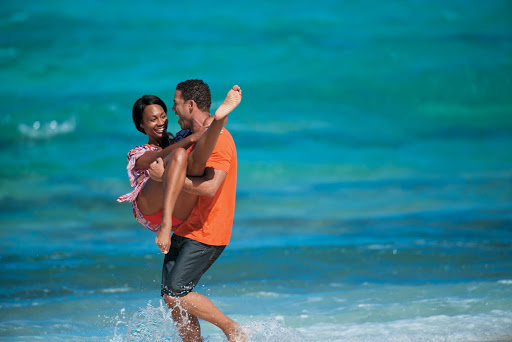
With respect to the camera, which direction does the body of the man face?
to the viewer's left

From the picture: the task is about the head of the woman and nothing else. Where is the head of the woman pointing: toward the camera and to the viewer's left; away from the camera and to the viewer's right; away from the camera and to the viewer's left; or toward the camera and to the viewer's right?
toward the camera and to the viewer's right

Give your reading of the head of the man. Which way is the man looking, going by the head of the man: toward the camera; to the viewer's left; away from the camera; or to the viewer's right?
to the viewer's left
